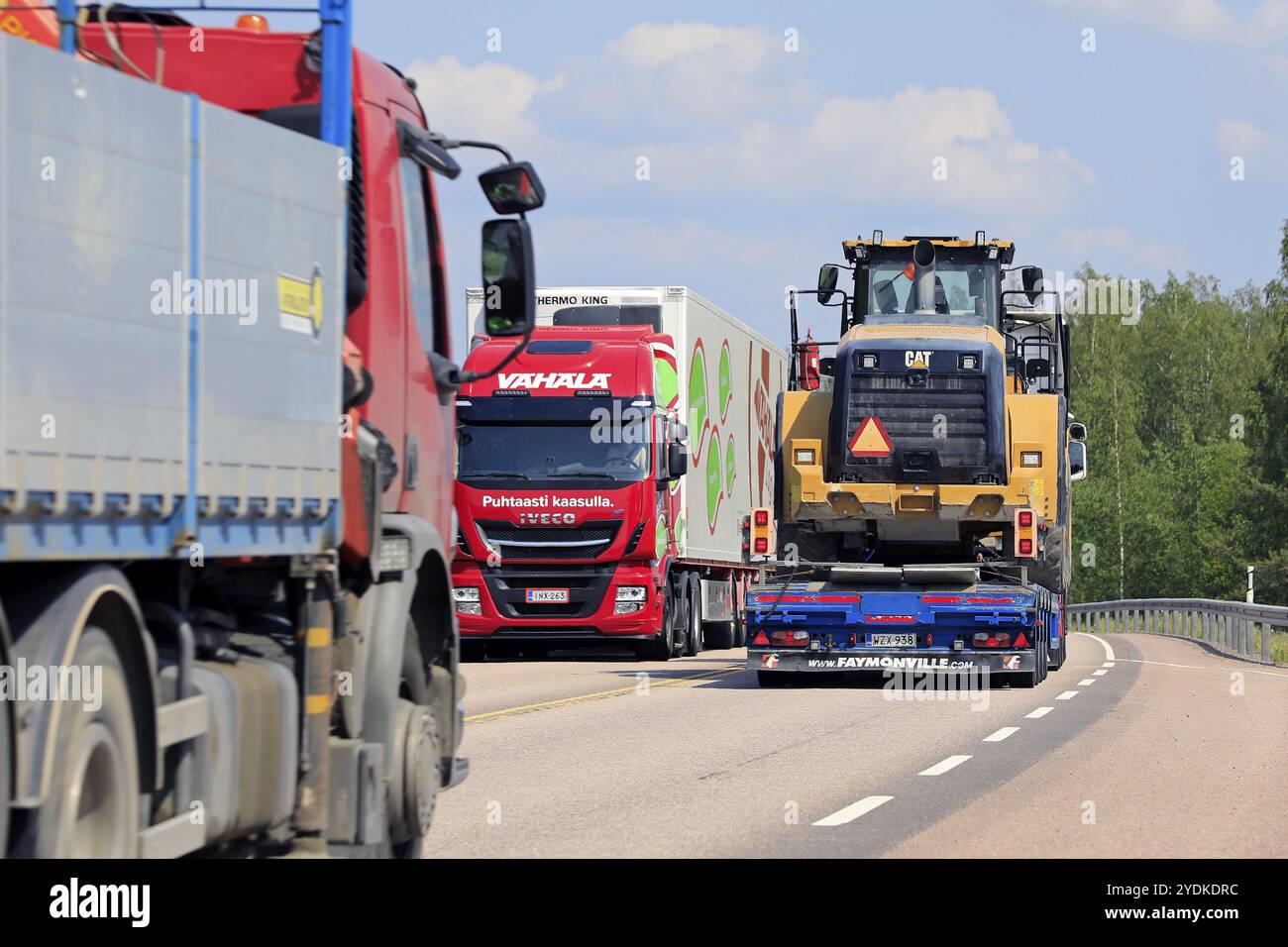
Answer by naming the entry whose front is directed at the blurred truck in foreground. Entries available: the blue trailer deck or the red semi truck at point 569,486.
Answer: the red semi truck

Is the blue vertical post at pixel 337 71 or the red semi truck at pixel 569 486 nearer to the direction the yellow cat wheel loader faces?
the red semi truck

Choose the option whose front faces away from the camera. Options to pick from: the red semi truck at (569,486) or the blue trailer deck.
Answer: the blue trailer deck

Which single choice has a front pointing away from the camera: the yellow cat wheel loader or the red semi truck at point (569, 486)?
the yellow cat wheel loader

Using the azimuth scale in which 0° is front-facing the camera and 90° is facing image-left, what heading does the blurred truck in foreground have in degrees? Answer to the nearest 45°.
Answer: approximately 225°

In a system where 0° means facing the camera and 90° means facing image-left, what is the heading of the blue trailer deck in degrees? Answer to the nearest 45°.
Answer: approximately 180°

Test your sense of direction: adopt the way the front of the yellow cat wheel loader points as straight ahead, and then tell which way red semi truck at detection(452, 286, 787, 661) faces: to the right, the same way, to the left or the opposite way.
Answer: the opposite way
